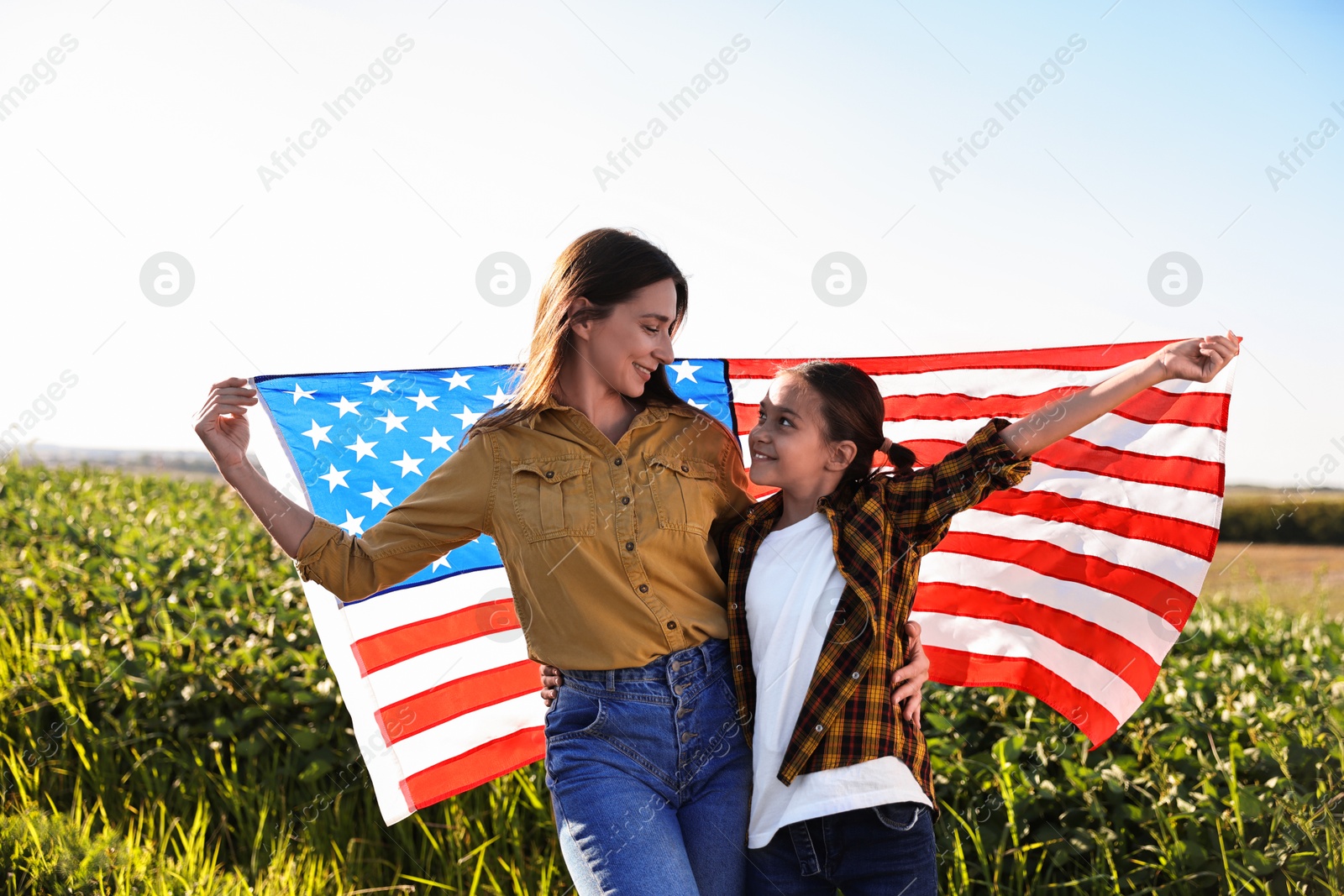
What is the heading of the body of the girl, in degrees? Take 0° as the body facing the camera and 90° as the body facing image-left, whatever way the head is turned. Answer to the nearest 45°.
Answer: approximately 45°
